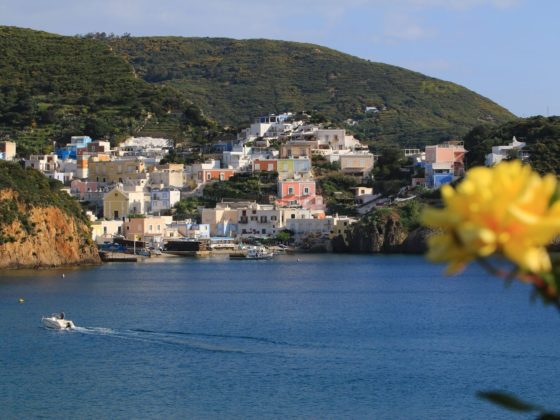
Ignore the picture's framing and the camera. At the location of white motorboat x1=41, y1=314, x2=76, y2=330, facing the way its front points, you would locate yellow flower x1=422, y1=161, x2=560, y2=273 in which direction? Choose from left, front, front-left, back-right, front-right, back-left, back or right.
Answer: back-left

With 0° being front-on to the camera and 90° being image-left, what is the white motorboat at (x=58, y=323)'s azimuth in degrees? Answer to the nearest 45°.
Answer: approximately 135°
